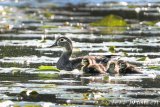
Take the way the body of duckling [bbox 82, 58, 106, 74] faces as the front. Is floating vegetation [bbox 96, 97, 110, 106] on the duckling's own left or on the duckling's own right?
on the duckling's own left

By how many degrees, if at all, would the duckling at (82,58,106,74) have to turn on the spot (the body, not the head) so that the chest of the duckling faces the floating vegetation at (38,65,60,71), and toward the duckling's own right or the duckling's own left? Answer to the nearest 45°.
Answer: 0° — it already faces it

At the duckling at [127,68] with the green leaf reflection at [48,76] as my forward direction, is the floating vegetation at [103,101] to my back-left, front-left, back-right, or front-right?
front-left

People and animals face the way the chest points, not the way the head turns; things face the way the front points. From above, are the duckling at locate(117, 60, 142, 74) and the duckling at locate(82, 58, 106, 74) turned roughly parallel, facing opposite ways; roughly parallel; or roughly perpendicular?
roughly parallel

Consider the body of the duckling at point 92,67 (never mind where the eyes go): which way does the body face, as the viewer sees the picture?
to the viewer's left

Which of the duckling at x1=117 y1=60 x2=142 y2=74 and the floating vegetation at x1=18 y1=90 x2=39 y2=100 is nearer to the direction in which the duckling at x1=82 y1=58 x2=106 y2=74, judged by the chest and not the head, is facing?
the floating vegetation

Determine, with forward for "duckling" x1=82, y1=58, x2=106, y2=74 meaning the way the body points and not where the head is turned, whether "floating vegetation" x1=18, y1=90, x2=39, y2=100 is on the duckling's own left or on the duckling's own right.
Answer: on the duckling's own left

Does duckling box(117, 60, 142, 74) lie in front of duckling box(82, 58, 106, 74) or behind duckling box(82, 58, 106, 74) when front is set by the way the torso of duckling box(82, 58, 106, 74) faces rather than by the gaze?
behind

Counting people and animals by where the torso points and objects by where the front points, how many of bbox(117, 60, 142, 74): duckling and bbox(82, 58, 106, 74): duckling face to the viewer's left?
2

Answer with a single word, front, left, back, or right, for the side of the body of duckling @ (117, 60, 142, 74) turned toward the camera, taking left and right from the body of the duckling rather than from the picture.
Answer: left

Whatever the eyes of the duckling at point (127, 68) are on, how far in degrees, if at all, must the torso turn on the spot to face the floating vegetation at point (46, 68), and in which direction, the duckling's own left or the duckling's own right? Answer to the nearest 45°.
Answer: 0° — it already faces it

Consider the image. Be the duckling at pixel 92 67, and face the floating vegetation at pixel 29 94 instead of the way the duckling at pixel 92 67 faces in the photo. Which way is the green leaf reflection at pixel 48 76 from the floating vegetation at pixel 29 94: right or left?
right
